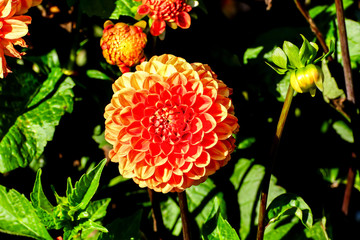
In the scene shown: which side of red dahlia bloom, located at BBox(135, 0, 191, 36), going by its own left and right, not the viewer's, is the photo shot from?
front

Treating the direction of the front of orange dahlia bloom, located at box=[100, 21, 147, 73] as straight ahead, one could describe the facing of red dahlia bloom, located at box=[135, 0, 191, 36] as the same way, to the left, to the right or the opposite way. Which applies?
the same way

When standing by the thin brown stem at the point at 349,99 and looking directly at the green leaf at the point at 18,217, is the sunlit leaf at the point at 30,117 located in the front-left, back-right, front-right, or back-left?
front-right

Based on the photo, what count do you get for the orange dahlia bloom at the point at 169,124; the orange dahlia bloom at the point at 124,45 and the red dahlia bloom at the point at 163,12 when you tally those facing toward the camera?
3

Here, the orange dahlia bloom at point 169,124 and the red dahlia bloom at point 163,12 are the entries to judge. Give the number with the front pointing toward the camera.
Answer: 2

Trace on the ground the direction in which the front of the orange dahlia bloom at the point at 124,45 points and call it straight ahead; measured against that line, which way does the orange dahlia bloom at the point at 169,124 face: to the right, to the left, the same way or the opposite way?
the same way

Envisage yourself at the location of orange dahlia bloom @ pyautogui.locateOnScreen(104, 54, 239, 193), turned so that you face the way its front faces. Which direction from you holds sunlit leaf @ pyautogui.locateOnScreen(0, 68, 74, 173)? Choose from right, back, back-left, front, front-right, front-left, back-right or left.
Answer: back-right

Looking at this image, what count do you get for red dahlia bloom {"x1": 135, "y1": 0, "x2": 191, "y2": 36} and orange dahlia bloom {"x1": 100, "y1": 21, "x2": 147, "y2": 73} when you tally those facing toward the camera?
2

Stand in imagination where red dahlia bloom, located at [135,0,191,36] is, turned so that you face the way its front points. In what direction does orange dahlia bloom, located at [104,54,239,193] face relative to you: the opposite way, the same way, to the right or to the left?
the same way

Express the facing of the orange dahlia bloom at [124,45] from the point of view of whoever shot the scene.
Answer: facing the viewer
